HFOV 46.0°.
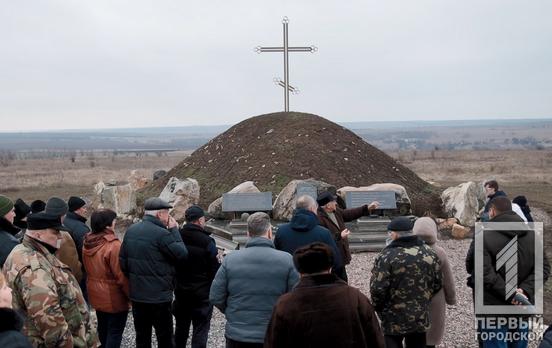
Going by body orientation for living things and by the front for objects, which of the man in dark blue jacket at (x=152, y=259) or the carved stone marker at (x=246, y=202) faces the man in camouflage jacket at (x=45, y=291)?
the carved stone marker

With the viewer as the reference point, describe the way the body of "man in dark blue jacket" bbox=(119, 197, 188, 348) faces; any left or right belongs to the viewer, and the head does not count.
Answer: facing away from the viewer and to the right of the viewer

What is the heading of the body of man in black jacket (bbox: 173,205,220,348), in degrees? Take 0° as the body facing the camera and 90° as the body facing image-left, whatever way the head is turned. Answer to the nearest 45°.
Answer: approximately 225°

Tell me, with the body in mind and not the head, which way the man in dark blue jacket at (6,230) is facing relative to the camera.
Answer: to the viewer's right

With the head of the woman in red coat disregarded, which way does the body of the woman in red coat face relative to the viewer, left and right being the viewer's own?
facing away from the viewer and to the right of the viewer

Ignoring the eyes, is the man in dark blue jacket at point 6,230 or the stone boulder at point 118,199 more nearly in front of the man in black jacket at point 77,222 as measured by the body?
the stone boulder

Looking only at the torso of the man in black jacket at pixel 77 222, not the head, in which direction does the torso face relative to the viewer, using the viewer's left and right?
facing to the right of the viewer

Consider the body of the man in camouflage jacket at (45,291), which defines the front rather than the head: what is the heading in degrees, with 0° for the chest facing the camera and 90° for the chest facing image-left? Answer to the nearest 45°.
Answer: approximately 270°
